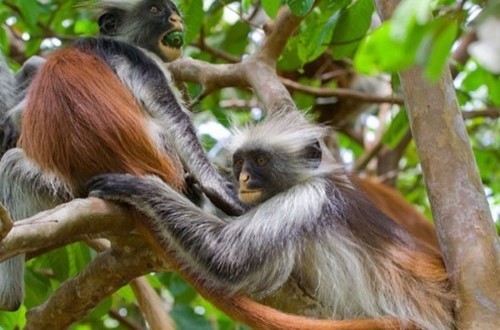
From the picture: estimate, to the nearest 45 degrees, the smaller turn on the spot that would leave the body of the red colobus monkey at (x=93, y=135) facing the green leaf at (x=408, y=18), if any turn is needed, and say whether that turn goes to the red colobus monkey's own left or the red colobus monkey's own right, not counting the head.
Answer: approximately 90° to the red colobus monkey's own right

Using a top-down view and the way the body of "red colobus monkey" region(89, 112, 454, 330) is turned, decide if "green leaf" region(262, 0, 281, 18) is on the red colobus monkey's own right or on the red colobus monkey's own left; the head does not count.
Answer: on the red colobus monkey's own right

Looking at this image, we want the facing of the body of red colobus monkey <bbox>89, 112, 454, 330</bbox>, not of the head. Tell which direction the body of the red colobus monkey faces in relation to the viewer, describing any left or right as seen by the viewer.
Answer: facing to the left of the viewer

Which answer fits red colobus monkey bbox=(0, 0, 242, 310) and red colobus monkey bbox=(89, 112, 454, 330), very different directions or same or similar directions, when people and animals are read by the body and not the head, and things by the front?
very different directions

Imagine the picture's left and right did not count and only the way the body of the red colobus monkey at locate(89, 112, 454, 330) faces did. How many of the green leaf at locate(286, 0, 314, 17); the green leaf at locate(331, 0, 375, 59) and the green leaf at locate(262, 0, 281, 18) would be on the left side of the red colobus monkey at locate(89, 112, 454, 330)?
0
